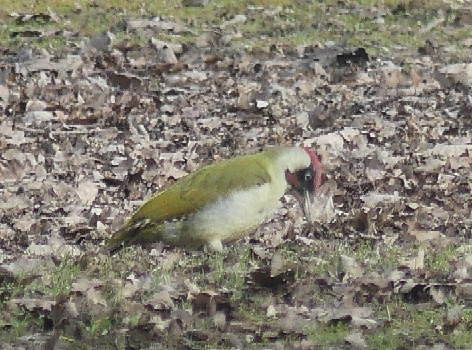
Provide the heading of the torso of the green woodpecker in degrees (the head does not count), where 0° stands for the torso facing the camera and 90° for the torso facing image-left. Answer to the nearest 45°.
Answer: approximately 270°
